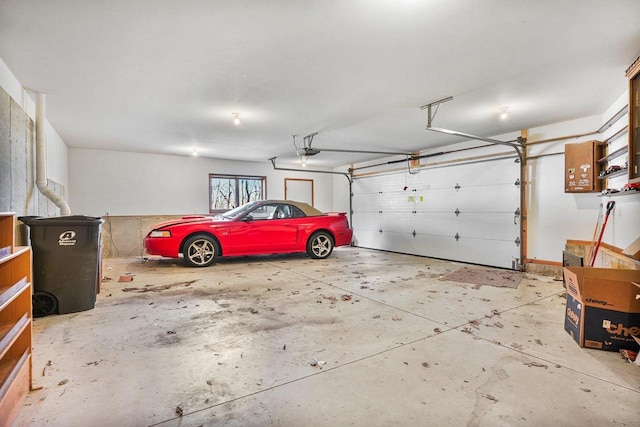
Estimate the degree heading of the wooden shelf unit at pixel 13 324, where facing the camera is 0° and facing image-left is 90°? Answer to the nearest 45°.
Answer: approximately 315°

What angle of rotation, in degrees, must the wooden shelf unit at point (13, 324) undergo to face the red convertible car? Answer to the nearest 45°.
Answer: approximately 90° to its left

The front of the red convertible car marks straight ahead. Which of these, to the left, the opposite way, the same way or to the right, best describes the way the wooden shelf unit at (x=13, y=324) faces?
the opposite way

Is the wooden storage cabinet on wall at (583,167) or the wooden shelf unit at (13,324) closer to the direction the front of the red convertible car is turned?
the wooden shelf unit

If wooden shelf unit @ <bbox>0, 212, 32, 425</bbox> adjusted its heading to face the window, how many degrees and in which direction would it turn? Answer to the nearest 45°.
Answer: approximately 90° to its left

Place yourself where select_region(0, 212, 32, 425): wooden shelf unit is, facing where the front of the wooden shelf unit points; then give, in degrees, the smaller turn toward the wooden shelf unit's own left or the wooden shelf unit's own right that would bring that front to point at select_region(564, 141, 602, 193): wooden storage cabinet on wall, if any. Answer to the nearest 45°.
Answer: approximately 45° to the wooden shelf unit's own left

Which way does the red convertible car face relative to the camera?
to the viewer's left

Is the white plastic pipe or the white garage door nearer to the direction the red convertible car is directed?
the white plastic pipe

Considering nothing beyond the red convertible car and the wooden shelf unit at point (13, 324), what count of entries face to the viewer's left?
1

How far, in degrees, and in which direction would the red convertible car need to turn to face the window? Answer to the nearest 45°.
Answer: approximately 90° to its right

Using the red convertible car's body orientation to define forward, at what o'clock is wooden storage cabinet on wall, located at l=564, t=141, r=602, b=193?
The wooden storage cabinet on wall is roughly at 7 o'clock from the red convertible car.
